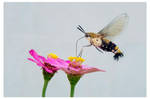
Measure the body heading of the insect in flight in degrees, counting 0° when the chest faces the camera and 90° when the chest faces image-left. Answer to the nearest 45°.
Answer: approximately 90°
